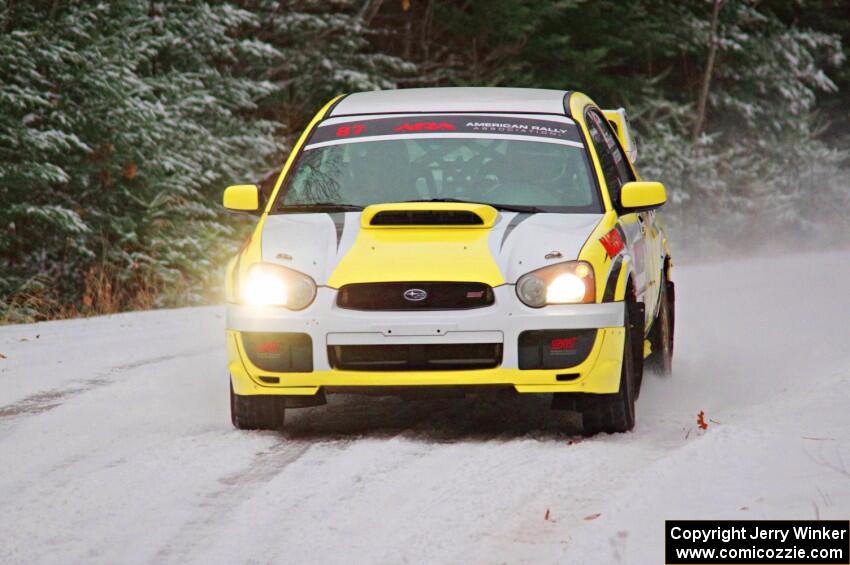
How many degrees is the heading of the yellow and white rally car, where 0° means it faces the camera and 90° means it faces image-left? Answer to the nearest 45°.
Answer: approximately 0°
